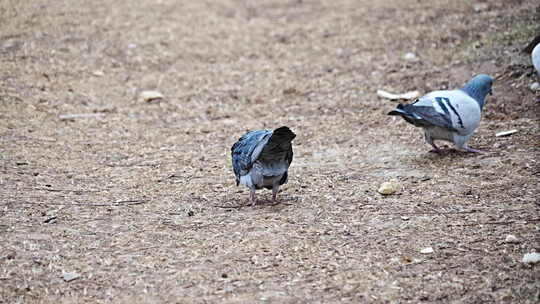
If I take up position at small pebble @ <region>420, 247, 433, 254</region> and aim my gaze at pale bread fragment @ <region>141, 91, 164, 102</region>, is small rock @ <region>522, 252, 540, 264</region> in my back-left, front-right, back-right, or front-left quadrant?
back-right

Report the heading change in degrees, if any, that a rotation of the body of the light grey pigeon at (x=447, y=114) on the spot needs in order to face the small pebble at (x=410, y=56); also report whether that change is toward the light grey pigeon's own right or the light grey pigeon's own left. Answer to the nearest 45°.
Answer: approximately 90° to the light grey pigeon's own left

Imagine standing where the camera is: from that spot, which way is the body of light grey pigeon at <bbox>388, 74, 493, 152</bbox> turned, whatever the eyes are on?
to the viewer's right

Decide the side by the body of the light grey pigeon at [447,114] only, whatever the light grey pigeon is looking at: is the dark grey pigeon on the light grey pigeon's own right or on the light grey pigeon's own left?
on the light grey pigeon's own right

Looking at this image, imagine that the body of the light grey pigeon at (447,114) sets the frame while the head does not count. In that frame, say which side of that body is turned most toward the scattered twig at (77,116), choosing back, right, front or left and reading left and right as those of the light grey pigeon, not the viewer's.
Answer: back

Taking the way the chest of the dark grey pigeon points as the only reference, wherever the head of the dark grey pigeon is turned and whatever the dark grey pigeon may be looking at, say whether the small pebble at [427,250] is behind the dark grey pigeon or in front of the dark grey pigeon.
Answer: behind

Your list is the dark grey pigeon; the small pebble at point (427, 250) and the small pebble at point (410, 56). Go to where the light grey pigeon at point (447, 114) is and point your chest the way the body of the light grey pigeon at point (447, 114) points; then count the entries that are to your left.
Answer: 1

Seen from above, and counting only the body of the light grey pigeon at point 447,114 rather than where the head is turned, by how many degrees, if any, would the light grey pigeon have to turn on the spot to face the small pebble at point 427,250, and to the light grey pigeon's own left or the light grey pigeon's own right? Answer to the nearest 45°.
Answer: approximately 90° to the light grey pigeon's own right

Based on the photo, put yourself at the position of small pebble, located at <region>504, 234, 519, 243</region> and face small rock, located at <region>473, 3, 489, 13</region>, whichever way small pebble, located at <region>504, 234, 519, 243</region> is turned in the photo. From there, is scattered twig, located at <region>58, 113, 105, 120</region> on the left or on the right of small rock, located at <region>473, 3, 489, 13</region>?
left

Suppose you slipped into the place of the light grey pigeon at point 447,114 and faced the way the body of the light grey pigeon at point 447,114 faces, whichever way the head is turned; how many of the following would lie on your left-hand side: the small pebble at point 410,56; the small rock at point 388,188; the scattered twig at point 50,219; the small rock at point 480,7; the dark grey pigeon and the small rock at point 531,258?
2

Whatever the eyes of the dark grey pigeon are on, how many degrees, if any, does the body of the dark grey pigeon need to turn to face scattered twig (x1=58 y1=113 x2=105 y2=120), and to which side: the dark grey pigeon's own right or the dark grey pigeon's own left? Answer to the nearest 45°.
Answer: approximately 45° to the dark grey pigeon's own left
